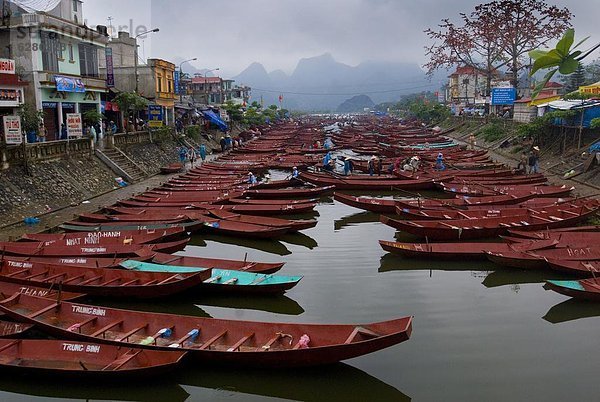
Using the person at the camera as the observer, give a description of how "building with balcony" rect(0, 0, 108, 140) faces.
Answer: facing the viewer and to the right of the viewer

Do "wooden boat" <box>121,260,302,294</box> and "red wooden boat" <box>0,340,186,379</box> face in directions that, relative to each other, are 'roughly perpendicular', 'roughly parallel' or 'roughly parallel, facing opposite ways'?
roughly parallel

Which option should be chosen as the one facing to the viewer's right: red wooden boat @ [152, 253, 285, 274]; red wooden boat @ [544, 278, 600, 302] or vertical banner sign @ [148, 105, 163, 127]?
red wooden boat @ [152, 253, 285, 274]

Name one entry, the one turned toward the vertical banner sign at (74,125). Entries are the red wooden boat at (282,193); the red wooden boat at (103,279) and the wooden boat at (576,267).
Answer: the wooden boat

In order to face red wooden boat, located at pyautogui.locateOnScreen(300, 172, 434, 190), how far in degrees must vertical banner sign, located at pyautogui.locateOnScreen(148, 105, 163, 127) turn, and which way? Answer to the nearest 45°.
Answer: approximately 45° to its left

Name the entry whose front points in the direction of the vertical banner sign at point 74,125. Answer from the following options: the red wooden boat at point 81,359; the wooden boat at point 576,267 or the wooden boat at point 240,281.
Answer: the wooden boat at point 576,267

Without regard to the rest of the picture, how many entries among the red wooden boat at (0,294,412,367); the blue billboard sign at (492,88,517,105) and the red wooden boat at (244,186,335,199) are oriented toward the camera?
1

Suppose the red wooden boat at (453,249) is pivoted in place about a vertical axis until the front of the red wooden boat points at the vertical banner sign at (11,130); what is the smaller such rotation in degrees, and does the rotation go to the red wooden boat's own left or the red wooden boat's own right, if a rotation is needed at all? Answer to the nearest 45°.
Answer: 0° — it already faces it

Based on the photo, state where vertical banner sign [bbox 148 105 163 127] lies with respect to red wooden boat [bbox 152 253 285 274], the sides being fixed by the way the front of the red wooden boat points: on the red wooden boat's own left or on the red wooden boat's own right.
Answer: on the red wooden boat's own left

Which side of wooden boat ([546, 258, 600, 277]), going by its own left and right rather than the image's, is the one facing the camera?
left

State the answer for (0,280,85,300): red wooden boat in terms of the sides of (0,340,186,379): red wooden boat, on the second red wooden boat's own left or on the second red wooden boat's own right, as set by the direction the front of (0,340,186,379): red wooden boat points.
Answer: on the second red wooden boat's own left

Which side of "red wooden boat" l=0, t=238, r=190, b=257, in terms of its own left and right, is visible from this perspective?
right

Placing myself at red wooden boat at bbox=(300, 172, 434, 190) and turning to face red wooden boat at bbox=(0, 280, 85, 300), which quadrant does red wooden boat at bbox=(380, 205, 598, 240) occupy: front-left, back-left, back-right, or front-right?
front-left

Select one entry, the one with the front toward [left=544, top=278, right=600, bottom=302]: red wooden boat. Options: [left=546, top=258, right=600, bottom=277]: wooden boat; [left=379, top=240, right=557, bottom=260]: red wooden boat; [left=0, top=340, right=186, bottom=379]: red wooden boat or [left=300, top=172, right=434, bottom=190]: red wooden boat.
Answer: [left=0, top=340, right=186, bottom=379]: red wooden boat

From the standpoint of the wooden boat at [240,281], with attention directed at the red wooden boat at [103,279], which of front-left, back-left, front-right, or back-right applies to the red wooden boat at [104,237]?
front-right

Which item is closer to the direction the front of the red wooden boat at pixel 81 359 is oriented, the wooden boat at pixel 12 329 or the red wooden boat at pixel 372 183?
the red wooden boat

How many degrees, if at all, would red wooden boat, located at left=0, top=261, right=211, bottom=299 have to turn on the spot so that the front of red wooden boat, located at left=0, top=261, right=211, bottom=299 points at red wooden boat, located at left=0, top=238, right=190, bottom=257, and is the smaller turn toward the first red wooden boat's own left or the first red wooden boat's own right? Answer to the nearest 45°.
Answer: approximately 90° to the first red wooden boat's own left

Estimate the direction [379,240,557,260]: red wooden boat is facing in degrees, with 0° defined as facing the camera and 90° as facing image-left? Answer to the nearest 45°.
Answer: approximately 90°

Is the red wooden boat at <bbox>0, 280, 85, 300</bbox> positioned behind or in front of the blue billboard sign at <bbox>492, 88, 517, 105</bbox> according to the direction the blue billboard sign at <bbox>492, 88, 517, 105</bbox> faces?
in front
